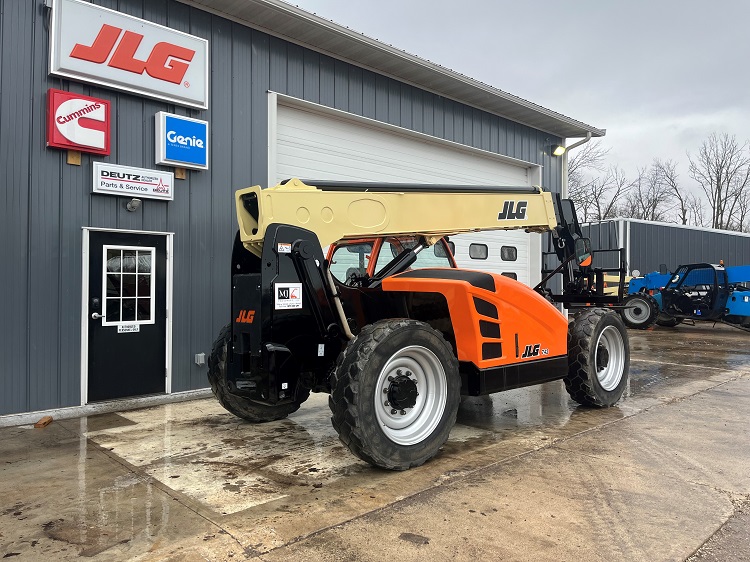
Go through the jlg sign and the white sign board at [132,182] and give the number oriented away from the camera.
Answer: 0

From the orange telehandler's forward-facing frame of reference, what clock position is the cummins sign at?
The cummins sign is roughly at 8 o'clock from the orange telehandler.

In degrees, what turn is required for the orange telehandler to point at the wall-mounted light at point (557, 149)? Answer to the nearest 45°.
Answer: approximately 45° to its left

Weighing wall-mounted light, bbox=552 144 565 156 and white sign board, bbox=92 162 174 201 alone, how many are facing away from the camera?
0

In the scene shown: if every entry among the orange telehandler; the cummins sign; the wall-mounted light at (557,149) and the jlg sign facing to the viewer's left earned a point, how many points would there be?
0

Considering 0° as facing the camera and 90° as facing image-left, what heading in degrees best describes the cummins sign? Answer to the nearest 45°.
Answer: approximately 315°

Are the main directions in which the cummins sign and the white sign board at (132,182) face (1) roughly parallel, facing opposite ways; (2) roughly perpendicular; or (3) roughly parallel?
roughly parallel

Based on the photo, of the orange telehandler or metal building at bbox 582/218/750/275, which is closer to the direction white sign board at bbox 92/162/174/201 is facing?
the orange telehandler

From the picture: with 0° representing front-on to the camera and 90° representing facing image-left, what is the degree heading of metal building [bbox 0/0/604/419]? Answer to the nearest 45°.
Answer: approximately 315°

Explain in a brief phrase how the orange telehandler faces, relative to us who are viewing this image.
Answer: facing away from the viewer and to the right of the viewer

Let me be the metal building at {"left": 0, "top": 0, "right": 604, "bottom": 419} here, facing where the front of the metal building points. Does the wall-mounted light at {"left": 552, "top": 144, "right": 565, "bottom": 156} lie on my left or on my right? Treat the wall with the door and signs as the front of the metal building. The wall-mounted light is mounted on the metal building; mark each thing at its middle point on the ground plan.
on my left

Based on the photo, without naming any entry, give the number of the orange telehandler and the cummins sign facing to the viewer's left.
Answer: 0

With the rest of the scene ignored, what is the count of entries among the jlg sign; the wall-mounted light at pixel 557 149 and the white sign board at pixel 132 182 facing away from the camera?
0

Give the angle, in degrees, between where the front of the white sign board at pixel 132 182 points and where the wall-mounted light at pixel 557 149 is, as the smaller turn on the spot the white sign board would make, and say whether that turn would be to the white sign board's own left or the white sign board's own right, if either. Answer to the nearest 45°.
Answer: approximately 45° to the white sign board's own left

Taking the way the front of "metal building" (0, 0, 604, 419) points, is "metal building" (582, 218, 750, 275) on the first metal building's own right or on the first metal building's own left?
on the first metal building's own left
